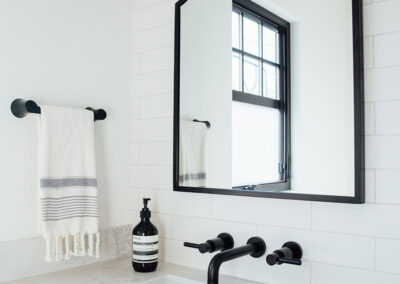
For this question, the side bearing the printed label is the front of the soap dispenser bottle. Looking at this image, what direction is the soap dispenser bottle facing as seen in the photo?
toward the camera
